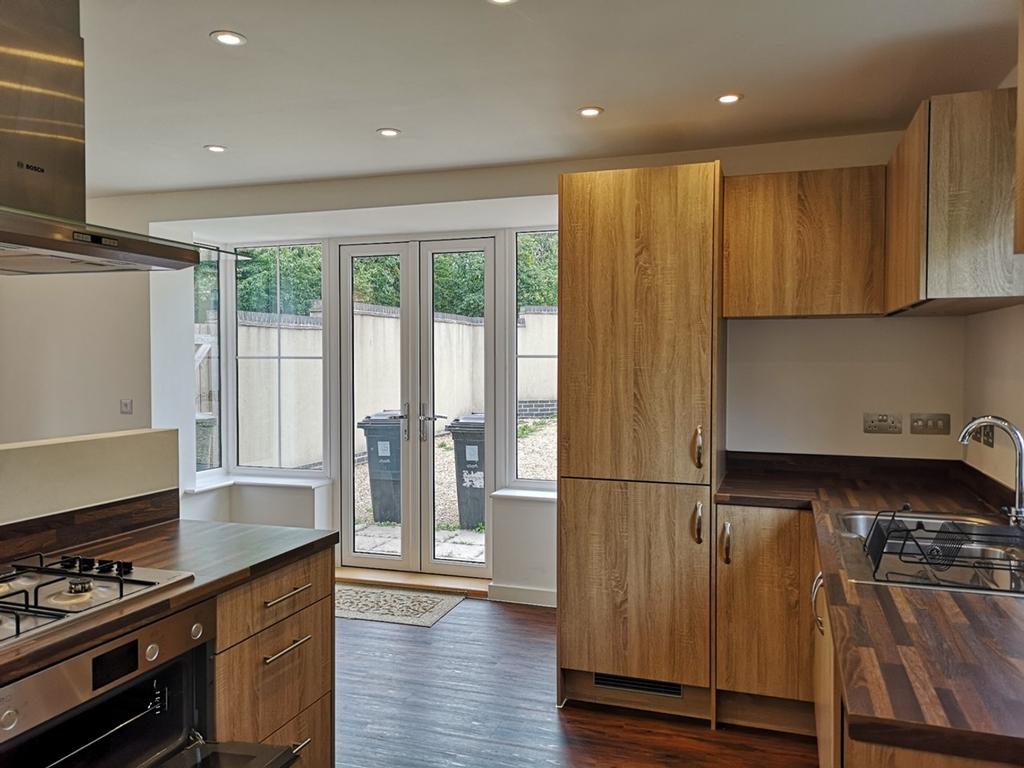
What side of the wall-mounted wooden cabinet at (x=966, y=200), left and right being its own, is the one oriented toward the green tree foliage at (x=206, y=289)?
front

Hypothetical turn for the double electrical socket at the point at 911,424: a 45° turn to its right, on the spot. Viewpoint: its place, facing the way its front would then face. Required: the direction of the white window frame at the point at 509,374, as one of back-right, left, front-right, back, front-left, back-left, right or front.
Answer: front-right

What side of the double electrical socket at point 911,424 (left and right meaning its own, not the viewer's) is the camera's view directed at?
front

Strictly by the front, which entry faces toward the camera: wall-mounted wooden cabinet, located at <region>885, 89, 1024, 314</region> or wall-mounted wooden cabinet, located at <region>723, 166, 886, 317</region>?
wall-mounted wooden cabinet, located at <region>723, 166, 886, 317</region>

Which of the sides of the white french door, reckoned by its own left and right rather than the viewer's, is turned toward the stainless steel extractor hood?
front

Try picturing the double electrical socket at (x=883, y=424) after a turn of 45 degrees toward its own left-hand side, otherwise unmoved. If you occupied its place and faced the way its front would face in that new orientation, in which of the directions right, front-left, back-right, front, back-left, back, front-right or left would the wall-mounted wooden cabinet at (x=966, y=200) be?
front-right

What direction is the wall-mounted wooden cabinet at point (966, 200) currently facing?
to the viewer's left

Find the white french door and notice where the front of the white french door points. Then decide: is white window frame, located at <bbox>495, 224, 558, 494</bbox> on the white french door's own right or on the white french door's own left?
on the white french door's own left

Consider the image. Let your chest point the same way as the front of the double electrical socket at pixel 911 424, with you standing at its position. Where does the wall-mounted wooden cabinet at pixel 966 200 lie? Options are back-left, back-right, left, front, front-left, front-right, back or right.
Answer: front

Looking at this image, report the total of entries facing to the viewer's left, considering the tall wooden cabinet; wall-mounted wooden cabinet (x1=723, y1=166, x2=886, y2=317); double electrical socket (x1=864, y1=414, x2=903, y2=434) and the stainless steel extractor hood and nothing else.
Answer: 0

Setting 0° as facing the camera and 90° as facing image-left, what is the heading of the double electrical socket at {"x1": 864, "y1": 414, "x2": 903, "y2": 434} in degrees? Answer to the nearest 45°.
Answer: approximately 0°

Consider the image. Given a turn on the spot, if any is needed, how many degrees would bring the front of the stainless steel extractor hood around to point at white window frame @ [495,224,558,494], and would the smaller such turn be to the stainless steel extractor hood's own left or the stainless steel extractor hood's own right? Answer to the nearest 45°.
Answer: approximately 90° to the stainless steel extractor hood's own left

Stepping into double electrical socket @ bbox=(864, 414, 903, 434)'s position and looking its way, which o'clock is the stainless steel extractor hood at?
The stainless steel extractor hood is roughly at 1 o'clock from the double electrical socket.

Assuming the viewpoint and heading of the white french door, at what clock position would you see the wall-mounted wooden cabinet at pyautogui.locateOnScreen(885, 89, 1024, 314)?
The wall-mounted wooden cabinet is roughly at 11 o'clock from the white french door.

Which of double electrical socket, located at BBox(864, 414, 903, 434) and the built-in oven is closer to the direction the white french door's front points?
the built-in oven

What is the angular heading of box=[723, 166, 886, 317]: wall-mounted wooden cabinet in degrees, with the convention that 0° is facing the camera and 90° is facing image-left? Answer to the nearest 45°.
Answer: approximately 0°
